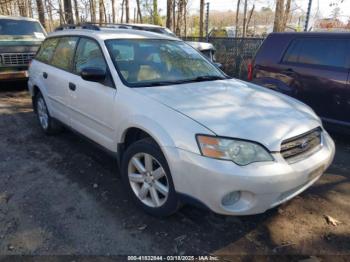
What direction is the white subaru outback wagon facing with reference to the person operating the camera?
facing the viewer and to the right of the viewer

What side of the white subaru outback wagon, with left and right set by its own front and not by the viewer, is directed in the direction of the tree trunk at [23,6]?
back

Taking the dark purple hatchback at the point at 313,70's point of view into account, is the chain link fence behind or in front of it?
behind

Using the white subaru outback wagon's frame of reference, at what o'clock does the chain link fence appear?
The chain link fence is roughly at 8 o'clock from the white subaru outback wagon.

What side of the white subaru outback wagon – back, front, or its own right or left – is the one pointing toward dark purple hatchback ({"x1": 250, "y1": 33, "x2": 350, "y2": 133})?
left
